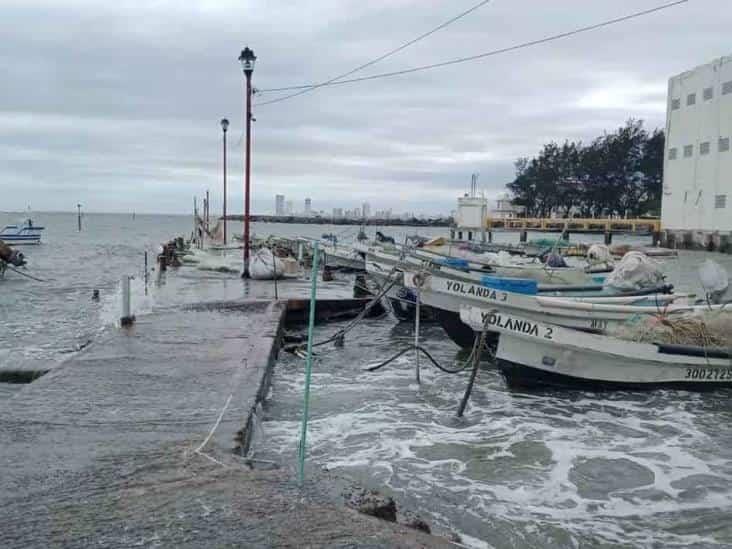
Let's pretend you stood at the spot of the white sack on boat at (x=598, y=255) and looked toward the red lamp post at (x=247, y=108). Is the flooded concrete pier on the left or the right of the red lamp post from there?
left

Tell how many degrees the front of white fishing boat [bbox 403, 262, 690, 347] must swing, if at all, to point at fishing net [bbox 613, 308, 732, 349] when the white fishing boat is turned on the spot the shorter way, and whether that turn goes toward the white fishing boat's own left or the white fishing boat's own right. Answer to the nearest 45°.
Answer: approximately 135° to the white fishing boat's own left

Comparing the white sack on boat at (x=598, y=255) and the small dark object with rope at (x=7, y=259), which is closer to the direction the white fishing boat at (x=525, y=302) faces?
the small dark object with rope

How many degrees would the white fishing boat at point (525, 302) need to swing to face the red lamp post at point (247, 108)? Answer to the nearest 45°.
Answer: approximately 45° to its right

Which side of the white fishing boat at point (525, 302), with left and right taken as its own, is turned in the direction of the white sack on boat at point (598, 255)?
right

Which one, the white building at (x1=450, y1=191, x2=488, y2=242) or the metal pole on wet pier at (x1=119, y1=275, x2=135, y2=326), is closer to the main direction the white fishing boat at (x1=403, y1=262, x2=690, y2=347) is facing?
the metal pole on wet pier

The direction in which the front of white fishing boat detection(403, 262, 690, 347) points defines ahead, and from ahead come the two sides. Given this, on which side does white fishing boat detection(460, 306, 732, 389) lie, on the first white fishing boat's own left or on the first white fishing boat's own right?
on the first white fishing boat's own left

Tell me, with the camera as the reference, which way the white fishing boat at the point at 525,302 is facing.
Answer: facing to the left of the viewer

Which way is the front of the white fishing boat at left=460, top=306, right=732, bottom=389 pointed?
to the viewer's left

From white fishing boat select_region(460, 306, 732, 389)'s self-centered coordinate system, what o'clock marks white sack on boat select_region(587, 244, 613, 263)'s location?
The white sack on boat is roughly at 3 o'clock from the white fishing boat.

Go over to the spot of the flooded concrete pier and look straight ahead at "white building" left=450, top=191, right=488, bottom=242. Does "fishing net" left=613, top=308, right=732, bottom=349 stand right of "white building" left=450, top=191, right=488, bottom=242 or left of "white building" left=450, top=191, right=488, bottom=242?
right

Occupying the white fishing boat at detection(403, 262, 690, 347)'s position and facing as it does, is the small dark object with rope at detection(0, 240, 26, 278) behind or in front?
in front

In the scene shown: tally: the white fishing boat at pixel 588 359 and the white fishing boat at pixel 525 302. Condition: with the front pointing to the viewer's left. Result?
2
